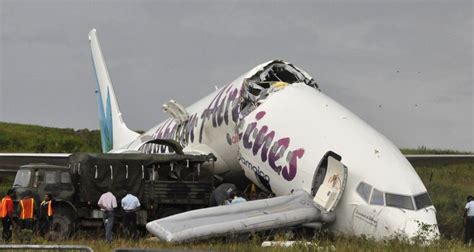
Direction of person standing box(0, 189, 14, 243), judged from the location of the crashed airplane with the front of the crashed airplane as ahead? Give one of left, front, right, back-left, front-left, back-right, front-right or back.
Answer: back-right

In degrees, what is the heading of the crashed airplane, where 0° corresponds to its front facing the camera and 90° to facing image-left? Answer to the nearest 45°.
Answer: approximately 315°

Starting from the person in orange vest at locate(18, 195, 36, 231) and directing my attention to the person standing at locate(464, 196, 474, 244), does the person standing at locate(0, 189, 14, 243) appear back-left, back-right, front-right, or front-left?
back-right

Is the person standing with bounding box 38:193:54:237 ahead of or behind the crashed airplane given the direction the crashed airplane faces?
behind
